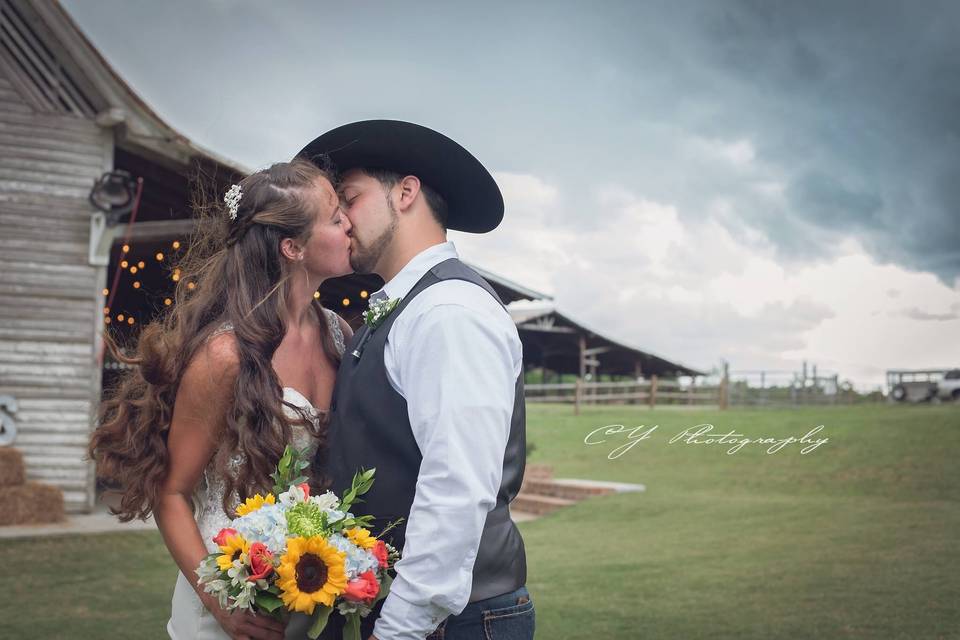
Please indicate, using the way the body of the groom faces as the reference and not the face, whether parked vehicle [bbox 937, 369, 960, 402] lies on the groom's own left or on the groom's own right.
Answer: on the groom's own right

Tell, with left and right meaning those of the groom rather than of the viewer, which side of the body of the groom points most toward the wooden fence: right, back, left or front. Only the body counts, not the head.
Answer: right

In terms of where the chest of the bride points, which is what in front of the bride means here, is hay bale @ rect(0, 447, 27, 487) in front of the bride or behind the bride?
behind

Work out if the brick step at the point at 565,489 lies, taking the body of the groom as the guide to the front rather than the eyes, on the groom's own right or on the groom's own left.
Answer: on the groom's own right

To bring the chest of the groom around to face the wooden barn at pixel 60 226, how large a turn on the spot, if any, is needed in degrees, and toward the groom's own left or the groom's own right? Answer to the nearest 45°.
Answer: approximately 45° to the groom's own right

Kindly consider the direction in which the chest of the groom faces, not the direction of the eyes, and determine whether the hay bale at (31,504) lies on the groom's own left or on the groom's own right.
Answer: on the groom's own right

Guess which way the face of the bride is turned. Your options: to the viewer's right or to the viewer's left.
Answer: to the viewer's right

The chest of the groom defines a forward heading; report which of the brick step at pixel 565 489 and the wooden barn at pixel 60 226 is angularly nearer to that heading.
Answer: the wooden barn

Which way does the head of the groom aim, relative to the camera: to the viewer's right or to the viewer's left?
to the viewer's left

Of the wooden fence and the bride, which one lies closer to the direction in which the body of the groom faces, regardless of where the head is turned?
the bride

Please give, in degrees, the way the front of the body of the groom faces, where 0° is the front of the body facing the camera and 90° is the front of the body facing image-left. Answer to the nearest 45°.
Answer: approximately 90°

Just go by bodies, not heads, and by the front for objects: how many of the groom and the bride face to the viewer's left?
1

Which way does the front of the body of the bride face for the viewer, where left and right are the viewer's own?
facing the viewer and to the right of the viewer
